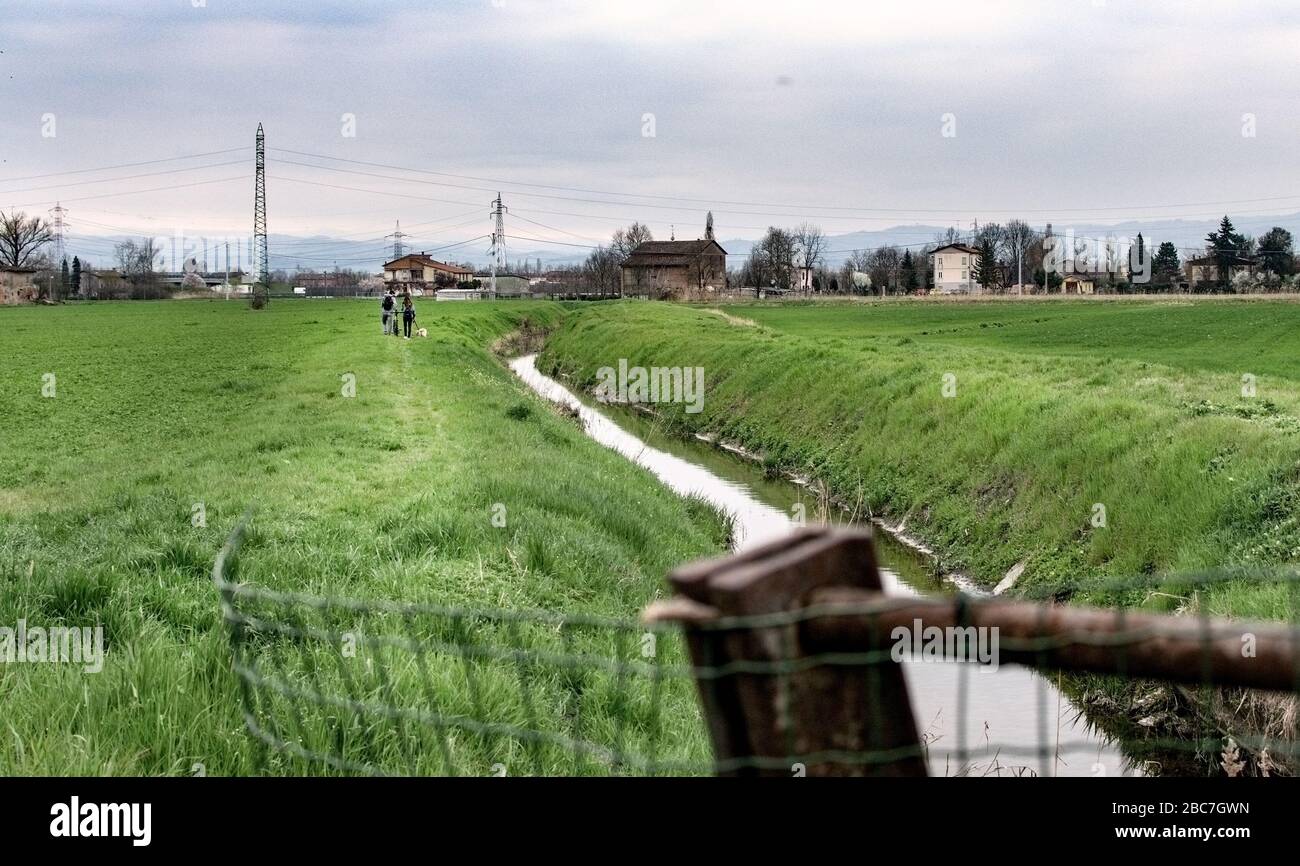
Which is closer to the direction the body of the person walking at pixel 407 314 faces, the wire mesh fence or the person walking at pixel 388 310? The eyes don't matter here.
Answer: the person walking

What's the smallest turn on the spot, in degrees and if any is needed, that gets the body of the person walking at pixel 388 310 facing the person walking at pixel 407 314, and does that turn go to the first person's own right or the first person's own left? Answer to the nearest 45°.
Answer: approximately 135° to the first person's own right

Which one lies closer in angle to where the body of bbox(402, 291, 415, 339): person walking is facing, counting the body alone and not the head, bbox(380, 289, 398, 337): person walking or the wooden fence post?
the person walking

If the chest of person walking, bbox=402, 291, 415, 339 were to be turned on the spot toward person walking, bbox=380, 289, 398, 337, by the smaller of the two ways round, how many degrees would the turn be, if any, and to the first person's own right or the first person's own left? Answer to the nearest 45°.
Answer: approximately 45° to the first person's own left

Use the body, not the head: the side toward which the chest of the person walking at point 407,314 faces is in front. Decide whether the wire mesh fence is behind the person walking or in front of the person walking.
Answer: behind

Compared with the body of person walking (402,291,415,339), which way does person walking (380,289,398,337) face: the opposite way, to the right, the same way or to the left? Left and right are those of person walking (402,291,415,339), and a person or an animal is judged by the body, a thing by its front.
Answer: the same way

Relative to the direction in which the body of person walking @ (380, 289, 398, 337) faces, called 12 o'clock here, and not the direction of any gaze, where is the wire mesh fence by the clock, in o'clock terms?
The wire mesh fence is roughly at 6 o'clock from the person walking.

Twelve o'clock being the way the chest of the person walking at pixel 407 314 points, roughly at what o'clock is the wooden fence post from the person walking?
The wooden fence post is roughly at 6 o'clock from the person walking.

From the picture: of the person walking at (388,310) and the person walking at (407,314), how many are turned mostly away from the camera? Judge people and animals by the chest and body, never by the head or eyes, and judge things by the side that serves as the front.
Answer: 2

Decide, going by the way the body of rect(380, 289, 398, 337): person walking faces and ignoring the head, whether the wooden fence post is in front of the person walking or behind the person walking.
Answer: behind

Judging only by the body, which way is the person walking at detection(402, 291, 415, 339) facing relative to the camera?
away from the camera

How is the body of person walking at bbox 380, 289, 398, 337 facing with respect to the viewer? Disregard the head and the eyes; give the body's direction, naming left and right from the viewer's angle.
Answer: facing away from the viewer
